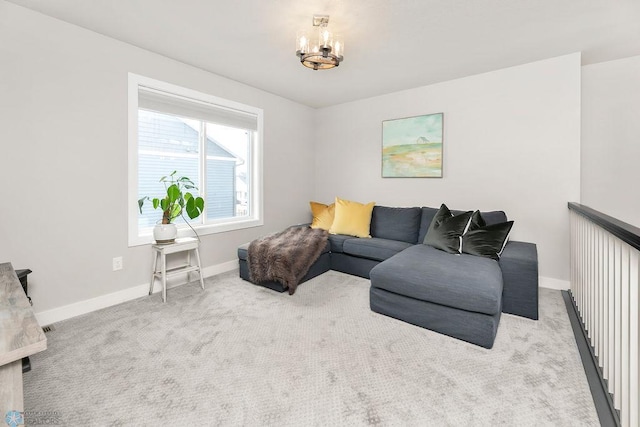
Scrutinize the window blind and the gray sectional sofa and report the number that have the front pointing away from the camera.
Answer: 0

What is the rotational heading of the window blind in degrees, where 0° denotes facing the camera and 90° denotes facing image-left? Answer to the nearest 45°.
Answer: approximately 315°

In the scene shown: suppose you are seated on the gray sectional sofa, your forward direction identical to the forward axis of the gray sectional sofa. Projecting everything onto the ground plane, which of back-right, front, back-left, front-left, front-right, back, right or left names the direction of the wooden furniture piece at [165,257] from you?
front-right

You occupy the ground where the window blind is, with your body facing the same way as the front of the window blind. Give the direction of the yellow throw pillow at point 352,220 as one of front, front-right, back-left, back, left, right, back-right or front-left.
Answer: front-left

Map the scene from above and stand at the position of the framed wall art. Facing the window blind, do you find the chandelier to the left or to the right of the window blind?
left

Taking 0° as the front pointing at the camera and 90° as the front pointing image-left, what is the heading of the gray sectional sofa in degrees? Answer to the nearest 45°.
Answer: approximately 45°

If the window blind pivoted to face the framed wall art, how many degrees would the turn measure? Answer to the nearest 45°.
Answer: approximately 45° to its left

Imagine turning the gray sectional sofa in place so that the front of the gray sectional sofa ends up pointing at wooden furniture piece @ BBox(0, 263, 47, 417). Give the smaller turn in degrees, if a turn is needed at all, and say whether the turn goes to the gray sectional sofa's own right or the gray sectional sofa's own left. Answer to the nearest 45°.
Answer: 0° — it already faces it

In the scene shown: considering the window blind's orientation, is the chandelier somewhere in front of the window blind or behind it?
in front

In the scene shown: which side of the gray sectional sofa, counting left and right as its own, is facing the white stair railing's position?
left

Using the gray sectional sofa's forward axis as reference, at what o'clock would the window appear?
The window is roughly at 2 o'clock from the gray sectional sofa.
